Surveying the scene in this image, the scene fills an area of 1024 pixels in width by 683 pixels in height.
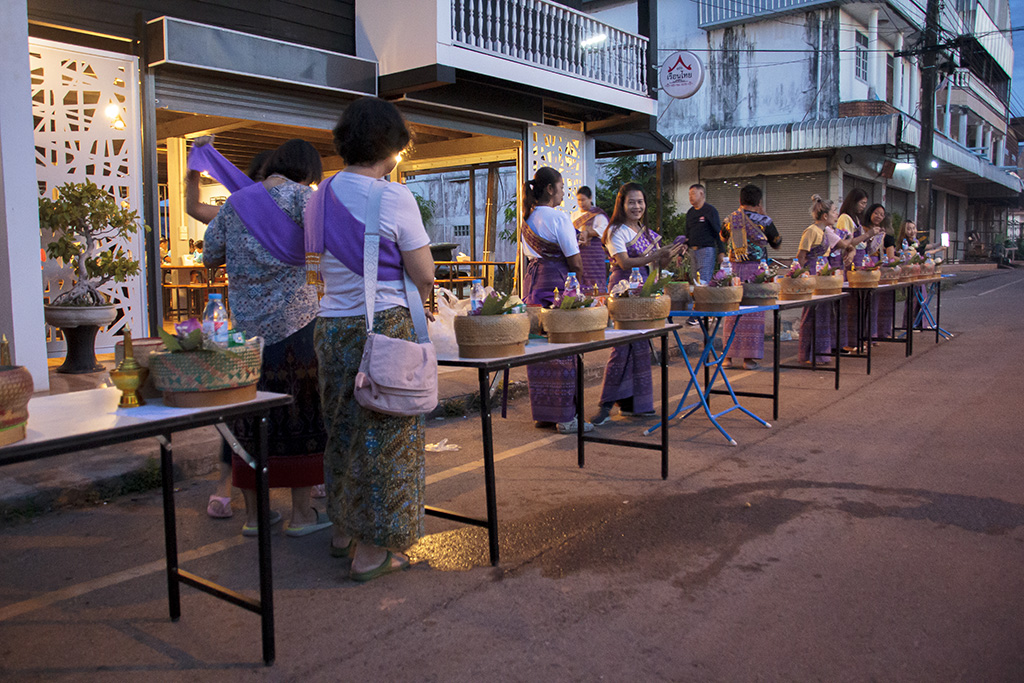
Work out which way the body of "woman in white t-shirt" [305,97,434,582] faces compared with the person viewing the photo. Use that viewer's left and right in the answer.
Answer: facing away from the viewer and to the right of the viewer

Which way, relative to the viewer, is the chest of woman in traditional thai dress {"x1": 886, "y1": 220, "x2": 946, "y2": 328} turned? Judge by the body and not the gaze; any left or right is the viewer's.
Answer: facing the viewer and to the right of the viewer

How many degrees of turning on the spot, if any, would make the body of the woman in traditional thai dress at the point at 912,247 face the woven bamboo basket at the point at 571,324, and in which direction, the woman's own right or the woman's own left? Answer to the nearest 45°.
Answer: approximately 45° to the woman's own right

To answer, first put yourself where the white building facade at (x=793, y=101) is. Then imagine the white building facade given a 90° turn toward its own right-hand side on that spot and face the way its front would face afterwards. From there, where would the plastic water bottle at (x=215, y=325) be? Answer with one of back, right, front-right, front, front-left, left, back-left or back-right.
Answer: front-left

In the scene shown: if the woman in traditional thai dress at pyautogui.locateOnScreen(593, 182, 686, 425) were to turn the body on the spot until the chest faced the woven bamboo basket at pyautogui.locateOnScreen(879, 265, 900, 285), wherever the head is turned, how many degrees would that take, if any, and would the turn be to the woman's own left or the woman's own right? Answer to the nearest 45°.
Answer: approximately 90° to the woman's own left

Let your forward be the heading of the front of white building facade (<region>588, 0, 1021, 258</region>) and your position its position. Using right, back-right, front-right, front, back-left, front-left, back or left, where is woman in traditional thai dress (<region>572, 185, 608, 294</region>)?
front-right

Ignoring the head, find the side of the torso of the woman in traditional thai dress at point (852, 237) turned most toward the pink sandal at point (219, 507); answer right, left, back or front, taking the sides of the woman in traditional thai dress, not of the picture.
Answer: right

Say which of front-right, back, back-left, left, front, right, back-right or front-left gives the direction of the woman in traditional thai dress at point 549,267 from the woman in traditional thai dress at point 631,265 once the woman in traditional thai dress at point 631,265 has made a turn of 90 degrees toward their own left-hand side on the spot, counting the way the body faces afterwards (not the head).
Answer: back
